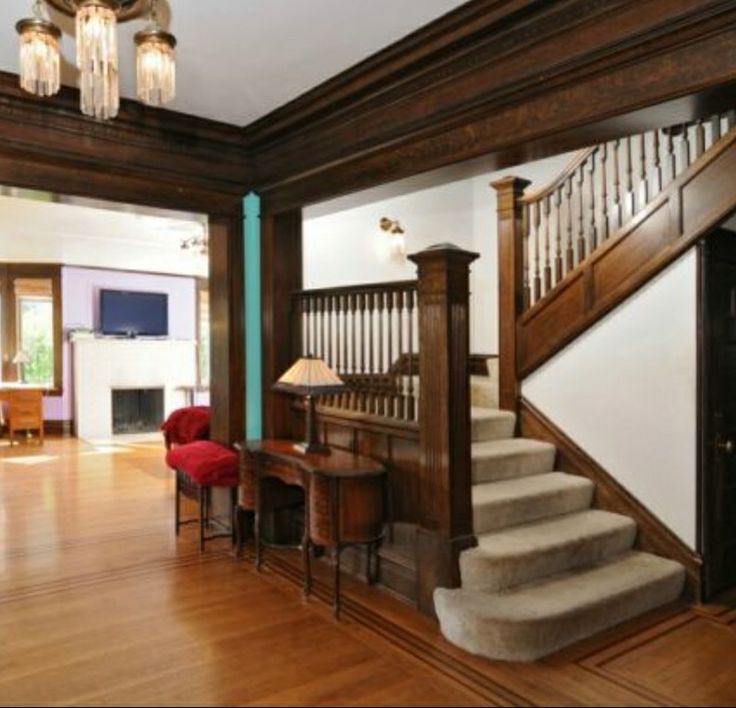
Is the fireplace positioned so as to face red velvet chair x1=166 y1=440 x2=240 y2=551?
yes

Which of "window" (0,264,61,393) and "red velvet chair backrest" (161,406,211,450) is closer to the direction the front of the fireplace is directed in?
the red velvet chair backrest

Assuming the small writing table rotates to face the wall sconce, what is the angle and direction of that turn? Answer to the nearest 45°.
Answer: approximately 135° to its right

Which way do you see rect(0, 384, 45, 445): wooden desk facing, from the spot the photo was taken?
facing the viewer

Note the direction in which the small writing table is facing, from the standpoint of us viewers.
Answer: facing the viewer and to the left of the viewer

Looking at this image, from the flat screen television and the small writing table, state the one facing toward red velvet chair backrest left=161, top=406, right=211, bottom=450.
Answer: the flat screen television

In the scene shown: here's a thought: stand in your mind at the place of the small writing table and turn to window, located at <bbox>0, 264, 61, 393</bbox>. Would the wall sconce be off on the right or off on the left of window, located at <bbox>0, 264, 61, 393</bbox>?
right

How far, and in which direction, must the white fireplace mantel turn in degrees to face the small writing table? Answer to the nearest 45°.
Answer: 0° — it already faces it

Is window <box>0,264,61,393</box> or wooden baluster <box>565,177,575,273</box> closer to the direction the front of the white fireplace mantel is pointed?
the wooden baluster

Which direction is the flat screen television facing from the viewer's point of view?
toward the camera

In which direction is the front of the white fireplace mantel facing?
toward the camera

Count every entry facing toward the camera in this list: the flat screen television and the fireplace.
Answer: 2

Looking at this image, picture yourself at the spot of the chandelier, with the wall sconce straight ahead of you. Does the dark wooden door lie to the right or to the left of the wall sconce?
right
